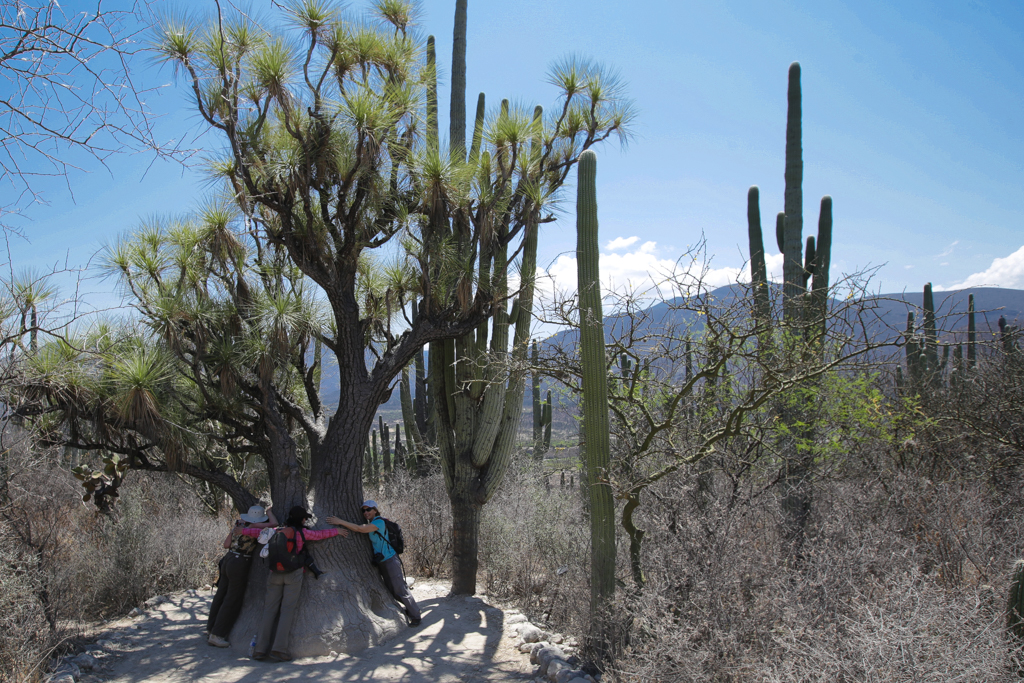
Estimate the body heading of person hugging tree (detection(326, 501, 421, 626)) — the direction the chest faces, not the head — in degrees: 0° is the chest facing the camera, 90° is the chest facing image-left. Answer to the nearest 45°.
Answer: approximately 90°

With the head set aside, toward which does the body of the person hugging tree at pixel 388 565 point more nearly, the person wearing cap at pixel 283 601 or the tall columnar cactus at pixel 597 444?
the person wearing cap

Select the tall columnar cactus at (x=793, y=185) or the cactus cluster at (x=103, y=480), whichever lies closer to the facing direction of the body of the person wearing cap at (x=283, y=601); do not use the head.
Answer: the tall columnar cactus

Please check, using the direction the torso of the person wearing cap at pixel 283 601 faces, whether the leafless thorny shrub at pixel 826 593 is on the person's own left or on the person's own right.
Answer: on the person's own right

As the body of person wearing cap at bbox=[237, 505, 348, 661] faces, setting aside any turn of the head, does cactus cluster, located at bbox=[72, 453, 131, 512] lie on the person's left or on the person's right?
on the person's left

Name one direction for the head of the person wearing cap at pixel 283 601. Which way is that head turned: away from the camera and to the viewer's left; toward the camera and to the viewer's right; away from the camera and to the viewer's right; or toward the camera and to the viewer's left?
away from the camera and to the viewer's right

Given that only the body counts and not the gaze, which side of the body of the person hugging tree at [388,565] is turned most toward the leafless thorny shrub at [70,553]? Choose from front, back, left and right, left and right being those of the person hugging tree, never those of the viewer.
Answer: front

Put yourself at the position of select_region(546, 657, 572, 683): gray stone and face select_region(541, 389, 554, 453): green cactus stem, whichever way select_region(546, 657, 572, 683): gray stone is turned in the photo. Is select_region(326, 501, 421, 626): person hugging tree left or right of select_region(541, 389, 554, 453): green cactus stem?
left

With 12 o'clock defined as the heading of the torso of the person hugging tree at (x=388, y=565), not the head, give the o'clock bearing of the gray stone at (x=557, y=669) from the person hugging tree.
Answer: The gray stone is roughly at 8 o'clock from the person hugging tree.

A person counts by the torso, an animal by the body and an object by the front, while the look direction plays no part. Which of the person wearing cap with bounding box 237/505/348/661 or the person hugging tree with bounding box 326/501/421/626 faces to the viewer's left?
the person hugging tree

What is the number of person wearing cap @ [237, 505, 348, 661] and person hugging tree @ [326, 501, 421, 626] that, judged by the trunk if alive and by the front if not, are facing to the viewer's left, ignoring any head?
1

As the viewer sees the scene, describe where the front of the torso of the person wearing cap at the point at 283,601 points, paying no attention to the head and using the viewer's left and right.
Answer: facing away from the viewer and to the right of the viewer
